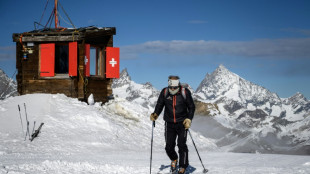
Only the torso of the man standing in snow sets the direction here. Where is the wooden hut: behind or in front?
behind

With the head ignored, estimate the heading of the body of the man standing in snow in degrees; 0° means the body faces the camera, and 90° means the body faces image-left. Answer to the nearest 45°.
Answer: approximately 0°
